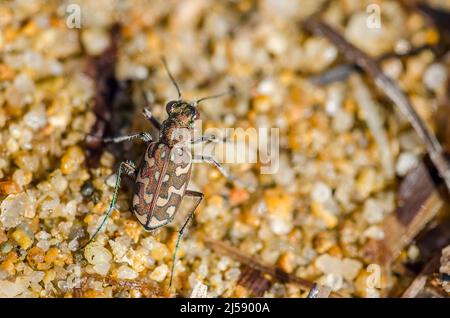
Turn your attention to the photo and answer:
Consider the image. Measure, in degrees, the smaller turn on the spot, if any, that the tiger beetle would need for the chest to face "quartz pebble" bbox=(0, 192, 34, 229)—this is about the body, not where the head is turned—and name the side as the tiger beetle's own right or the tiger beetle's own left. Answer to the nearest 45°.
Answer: approximately 90° to the tiger beetle's own left

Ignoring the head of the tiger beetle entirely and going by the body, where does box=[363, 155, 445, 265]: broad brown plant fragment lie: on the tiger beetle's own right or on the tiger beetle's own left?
on the tiger beetle's own right

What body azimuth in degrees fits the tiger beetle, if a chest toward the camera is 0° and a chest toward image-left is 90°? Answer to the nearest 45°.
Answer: approximately 180°

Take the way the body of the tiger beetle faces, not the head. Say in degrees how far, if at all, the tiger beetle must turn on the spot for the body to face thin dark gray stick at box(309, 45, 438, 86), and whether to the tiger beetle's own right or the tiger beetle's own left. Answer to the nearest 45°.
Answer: approximately 45° to the tiger beetle's own right

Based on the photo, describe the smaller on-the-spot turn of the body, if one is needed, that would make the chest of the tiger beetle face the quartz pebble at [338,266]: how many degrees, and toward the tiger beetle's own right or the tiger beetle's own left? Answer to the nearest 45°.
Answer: approximately 90° to the tiger beetle's own right

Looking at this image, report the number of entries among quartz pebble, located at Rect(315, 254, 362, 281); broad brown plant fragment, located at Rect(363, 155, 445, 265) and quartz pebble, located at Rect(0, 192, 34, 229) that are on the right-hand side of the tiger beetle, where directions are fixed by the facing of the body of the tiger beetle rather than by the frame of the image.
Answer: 2

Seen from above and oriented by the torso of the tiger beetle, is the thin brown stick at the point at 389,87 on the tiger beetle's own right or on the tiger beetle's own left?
on the tiger beetle's own right

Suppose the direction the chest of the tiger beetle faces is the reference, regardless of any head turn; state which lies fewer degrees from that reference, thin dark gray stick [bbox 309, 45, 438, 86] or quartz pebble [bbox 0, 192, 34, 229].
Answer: the thin dark gray stick
